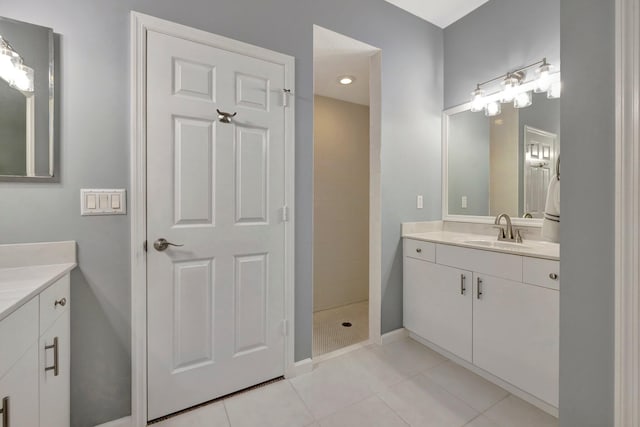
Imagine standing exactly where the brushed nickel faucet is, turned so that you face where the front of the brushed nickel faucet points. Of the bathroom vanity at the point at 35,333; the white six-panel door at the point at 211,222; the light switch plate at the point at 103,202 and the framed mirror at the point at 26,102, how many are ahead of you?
4

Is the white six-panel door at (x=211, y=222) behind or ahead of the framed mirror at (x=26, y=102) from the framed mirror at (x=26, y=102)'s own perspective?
ahead

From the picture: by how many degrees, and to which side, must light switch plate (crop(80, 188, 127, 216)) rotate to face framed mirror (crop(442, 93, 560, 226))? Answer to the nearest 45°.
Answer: approximately 90° to its left

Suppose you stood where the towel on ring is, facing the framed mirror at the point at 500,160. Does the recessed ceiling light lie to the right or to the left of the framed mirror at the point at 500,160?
left

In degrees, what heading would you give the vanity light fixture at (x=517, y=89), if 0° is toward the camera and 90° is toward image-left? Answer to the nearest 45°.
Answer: approximately 45°

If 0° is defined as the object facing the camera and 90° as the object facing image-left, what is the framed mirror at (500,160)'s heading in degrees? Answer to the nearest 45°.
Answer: approximately 45°

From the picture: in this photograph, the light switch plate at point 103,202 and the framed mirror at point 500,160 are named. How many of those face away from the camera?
0

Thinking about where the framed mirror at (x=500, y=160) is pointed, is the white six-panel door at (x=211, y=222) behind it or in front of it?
in front

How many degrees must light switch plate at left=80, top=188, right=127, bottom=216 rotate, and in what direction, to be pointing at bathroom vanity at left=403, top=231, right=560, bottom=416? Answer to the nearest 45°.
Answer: approximately 45° to its left

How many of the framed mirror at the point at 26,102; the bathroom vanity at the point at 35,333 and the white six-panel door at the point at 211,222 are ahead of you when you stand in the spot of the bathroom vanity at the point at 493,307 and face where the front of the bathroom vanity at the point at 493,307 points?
3

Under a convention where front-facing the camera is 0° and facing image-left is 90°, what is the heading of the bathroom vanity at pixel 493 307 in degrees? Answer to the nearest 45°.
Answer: approximately 45°

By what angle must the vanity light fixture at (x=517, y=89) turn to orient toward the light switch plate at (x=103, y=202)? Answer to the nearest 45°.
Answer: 0° — it already faces it

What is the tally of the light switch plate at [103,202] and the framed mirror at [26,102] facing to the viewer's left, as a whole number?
0
